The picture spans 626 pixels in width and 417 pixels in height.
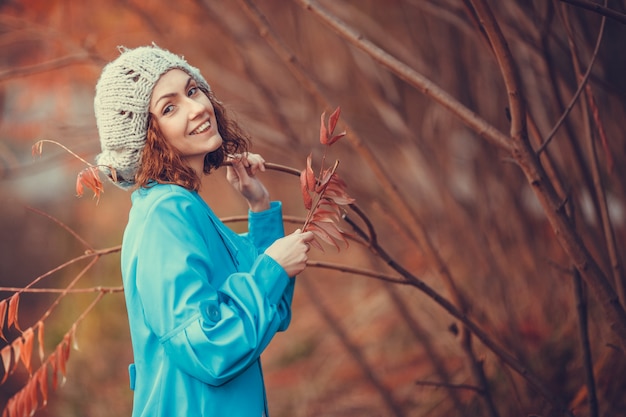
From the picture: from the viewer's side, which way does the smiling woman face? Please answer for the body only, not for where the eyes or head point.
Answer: to the viewer's right

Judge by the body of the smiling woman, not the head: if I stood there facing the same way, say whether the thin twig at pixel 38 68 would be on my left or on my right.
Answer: on my left

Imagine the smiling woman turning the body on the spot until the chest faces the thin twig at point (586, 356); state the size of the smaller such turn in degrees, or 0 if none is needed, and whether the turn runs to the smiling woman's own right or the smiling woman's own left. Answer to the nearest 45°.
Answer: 0° — they already face it

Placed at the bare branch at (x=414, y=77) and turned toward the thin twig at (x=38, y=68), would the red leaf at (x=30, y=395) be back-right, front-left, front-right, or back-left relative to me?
front-left

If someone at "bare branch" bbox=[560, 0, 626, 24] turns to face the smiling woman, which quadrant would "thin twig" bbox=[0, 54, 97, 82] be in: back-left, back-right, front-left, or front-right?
front-right
